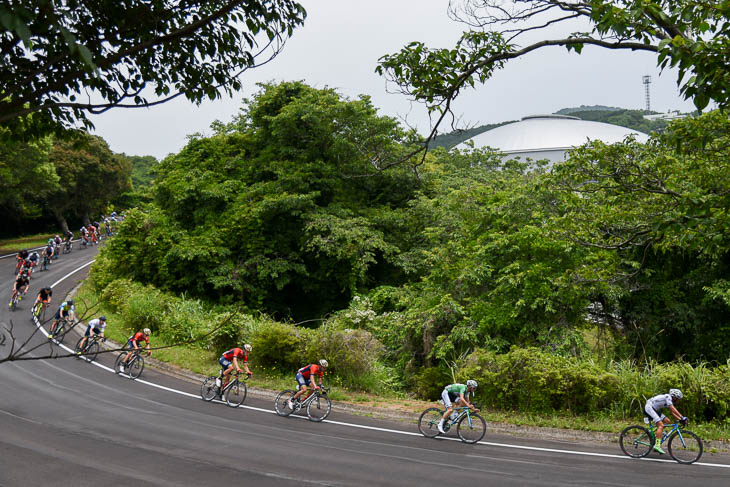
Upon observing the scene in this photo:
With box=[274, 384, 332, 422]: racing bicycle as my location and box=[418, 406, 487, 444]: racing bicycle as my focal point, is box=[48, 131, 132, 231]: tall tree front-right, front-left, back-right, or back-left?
back-left

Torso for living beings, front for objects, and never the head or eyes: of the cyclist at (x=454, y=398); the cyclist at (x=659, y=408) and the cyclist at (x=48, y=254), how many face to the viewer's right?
2

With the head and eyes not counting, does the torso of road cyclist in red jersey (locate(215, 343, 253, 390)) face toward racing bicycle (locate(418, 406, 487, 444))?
yes

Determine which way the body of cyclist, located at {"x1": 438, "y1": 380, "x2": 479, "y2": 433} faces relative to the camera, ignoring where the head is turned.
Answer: to the viewer's right

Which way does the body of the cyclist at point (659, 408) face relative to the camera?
to the viewer's right

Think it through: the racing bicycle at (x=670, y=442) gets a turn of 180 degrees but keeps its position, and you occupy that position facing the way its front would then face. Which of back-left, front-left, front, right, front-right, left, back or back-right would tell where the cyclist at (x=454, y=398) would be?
front

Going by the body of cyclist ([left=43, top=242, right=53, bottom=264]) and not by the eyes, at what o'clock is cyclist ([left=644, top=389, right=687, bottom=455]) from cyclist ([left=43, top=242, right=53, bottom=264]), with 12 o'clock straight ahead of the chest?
cyclist ([left=644, top=389, right=687, bottom=455]) is roughly at 10 o'clock from cyclist ([left=43, top=242, right=53, bottom=264]).

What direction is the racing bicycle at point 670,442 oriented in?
to the viewer's right

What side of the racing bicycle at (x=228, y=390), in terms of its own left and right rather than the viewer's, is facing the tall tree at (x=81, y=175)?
back

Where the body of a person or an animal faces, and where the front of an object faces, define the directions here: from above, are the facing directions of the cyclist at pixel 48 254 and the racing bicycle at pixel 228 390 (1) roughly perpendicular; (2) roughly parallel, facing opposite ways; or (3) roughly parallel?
roughly perpendicular

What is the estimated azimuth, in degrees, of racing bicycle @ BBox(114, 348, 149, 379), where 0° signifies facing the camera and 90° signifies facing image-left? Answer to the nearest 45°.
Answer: approximately 315°

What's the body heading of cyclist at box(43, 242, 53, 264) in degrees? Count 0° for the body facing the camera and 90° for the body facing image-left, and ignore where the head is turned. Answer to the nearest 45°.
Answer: approximately 45°

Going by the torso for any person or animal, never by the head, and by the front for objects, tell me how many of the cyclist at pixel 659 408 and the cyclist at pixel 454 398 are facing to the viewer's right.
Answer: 2

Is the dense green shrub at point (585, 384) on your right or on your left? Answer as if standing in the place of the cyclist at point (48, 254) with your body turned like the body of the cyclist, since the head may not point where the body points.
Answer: on your left
